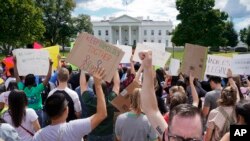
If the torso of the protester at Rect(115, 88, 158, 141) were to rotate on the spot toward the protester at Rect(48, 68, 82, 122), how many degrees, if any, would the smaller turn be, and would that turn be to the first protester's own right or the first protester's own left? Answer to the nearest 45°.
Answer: approximately 45° to the first protester's own left

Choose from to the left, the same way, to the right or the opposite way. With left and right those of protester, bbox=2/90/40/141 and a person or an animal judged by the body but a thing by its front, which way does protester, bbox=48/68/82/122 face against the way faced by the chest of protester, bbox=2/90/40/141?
the same way

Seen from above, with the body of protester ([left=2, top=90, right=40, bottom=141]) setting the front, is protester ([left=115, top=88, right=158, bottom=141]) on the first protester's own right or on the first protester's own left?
on the first protester's own right

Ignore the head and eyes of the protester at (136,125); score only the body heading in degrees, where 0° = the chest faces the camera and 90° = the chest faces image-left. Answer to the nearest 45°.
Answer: approximately 180°

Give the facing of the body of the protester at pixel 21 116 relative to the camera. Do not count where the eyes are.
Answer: away from the camera

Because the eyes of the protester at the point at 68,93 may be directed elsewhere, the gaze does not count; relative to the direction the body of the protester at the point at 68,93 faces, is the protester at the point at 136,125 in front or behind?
behind

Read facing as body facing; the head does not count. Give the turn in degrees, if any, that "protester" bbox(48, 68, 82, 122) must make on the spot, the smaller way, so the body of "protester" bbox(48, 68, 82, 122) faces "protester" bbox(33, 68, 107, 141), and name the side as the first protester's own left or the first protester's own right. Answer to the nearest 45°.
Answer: approximately 180°

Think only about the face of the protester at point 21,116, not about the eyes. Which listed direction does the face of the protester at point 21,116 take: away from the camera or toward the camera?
away from the camera

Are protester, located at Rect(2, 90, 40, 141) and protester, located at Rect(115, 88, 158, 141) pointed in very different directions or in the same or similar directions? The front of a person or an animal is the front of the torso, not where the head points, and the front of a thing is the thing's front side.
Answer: same or similar directions

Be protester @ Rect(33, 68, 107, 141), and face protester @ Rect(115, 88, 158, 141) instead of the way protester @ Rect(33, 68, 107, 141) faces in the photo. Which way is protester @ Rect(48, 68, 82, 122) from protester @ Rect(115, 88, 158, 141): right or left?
left

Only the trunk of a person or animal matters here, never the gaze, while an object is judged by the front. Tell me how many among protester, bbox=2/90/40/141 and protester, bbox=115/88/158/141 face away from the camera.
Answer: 2

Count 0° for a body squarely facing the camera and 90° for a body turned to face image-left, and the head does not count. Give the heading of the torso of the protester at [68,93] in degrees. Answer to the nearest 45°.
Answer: approximately 180°

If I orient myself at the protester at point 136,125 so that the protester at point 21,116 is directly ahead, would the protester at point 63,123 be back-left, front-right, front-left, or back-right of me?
front-left
